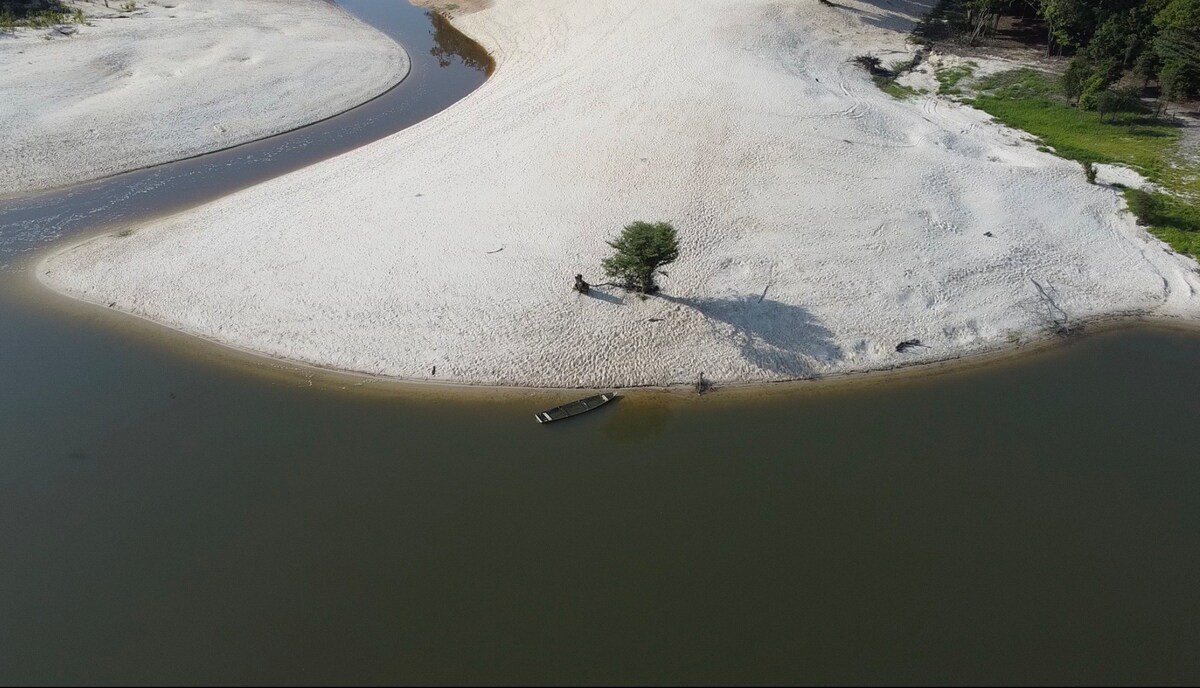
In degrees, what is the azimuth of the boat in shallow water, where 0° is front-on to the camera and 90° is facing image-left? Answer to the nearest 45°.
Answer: approximately 225°

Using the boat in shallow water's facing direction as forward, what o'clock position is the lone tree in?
The lone tree is roughly at 11 o'clock from the boat in shallow water.
